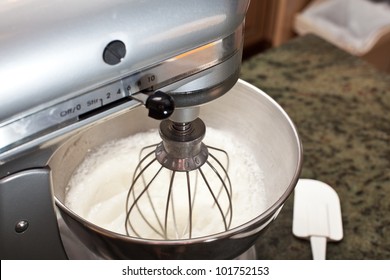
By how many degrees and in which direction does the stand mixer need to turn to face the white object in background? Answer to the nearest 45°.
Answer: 0° — it already faces it

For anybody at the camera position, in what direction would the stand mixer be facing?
facing away from the viewer and to the right of the viewer
